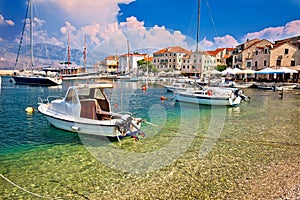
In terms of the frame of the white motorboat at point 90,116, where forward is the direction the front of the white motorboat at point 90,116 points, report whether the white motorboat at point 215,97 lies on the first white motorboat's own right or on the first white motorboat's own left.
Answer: on the first white motorboat's own right

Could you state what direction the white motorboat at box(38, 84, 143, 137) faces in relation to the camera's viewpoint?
facing away from the viewer and to the left of the viewer
